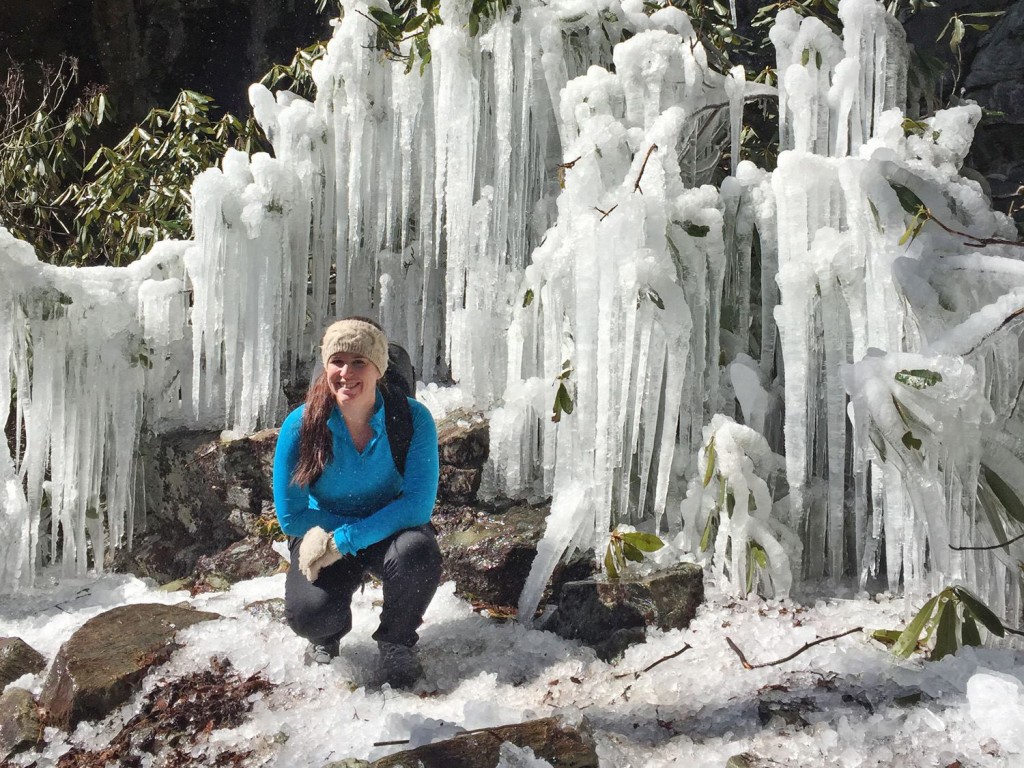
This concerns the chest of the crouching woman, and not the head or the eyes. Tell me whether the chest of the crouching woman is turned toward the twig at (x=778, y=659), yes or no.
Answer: no

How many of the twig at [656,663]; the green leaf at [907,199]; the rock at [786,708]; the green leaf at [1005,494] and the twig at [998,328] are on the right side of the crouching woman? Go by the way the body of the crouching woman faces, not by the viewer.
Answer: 0

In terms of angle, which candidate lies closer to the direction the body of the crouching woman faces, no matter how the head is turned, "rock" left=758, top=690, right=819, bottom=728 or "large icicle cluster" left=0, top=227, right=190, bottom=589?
the rock

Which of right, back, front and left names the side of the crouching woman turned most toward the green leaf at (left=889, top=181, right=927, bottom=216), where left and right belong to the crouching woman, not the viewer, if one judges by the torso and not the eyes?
left

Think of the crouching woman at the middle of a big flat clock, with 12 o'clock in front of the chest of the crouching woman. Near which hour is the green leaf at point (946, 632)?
The green leaf is roughly at 10 o'clock from the crouching woman.

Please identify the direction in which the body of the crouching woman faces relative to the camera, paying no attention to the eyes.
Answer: toward the camera

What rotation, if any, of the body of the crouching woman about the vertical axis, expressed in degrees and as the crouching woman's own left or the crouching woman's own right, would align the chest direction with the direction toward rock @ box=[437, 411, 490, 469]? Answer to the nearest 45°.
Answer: approximately 180°

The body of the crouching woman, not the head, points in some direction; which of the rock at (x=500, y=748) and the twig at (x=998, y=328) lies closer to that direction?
the rock

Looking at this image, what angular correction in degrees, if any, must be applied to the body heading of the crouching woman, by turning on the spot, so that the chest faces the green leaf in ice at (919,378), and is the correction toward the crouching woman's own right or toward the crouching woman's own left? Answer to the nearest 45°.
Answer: approximately 45° to the crouching woman's own left

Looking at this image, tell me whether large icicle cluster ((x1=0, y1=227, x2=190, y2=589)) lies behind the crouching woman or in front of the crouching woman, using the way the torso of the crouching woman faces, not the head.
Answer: behind

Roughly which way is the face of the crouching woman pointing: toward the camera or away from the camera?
toward the camera

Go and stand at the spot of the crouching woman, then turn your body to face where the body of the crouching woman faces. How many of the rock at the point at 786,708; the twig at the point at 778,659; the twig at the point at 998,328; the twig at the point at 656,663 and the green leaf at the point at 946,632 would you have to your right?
0

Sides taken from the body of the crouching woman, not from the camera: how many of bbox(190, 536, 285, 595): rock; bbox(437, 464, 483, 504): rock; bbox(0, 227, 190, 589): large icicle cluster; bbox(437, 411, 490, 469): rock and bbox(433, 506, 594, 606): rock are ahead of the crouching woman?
0

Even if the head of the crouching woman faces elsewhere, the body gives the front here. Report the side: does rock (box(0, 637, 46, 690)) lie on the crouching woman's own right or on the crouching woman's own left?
on the crouching woman's own right

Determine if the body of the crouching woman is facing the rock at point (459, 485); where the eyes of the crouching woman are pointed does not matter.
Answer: no
